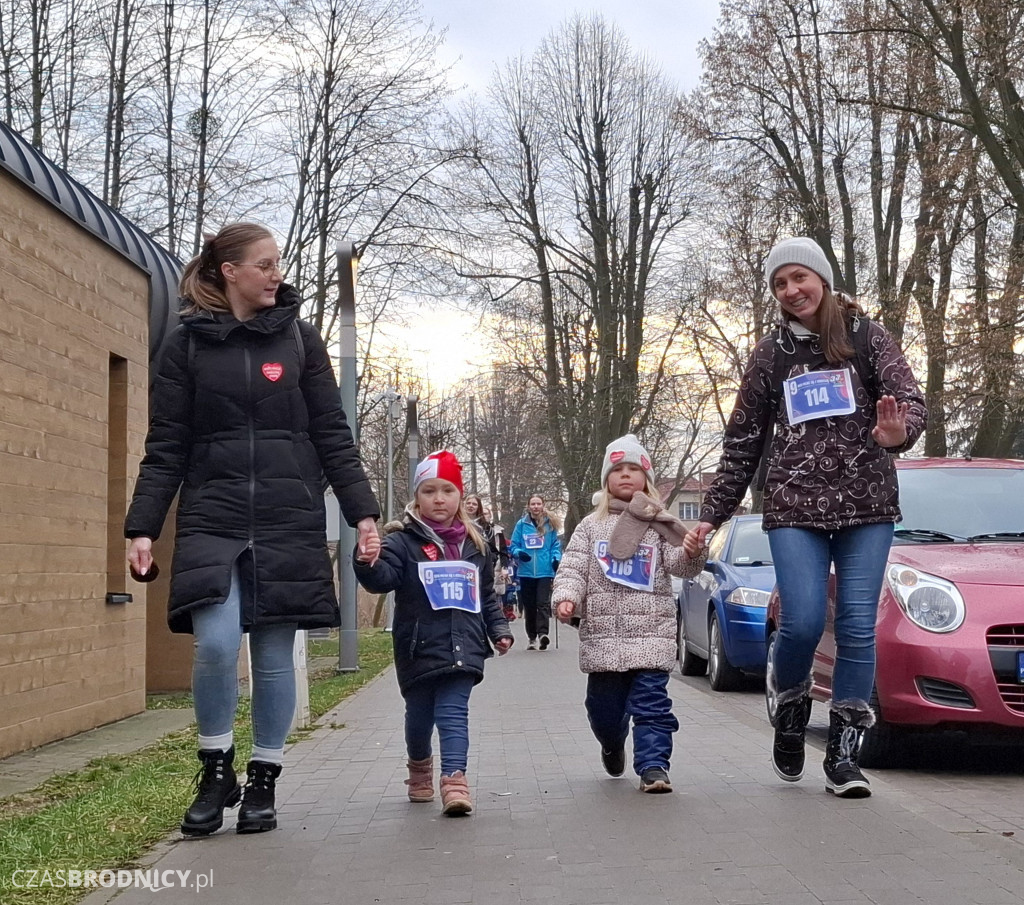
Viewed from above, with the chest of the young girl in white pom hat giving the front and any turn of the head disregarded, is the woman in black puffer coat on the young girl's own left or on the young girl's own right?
on the young girl's own right

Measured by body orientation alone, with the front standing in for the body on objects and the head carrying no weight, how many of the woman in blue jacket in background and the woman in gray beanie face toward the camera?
2

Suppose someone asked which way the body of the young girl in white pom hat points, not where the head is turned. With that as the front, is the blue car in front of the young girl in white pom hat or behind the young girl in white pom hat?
behind

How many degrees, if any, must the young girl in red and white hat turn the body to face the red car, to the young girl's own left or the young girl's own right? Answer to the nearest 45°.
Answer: approximately 90° to the young girl's own left

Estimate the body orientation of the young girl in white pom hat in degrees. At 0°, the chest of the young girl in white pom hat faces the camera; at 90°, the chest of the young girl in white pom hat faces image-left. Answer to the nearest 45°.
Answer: approximately 0°

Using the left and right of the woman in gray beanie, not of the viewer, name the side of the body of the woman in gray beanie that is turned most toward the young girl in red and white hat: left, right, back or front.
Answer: right

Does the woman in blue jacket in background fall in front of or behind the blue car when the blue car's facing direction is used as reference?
behind
